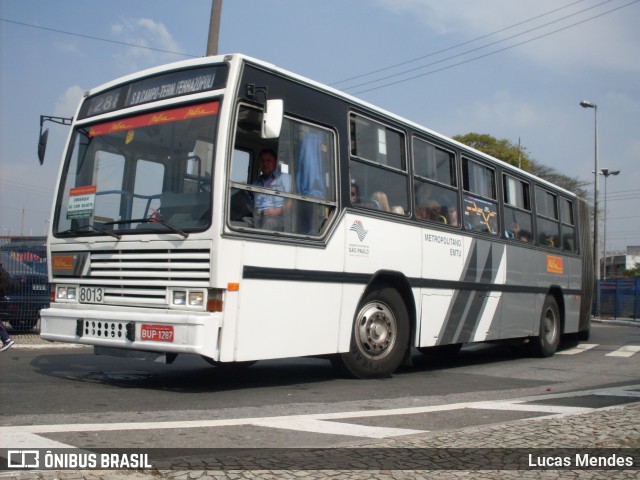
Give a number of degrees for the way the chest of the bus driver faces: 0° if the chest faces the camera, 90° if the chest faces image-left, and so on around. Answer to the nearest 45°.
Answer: approximately 45°

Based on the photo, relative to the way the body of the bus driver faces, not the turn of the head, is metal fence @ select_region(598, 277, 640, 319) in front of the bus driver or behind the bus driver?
behind

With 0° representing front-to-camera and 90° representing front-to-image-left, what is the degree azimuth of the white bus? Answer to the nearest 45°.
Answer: approximately 45°

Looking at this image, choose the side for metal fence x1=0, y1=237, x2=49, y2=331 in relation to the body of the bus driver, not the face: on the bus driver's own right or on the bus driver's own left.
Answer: on the bus driver's own right

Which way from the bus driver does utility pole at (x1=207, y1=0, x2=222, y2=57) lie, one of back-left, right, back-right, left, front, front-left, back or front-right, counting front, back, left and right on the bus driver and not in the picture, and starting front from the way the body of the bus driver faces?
back-right

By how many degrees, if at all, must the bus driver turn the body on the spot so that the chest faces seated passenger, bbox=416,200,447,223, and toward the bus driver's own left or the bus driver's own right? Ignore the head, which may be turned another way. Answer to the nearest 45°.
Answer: approximately 180°

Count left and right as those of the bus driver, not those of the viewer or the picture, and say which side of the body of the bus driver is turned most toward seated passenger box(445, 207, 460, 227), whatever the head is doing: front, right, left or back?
back
